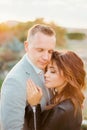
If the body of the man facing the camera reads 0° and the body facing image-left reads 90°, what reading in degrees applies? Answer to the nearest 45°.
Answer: approximately 315°

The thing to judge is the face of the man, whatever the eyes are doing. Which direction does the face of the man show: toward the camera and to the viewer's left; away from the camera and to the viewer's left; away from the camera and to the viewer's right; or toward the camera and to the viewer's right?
toward the camera and to the viewer's right

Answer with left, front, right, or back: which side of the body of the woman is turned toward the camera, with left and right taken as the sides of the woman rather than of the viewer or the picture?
left

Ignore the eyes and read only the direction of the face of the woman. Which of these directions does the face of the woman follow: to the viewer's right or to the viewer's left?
to the viewer's left

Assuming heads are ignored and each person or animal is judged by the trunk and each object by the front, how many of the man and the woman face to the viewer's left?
1
